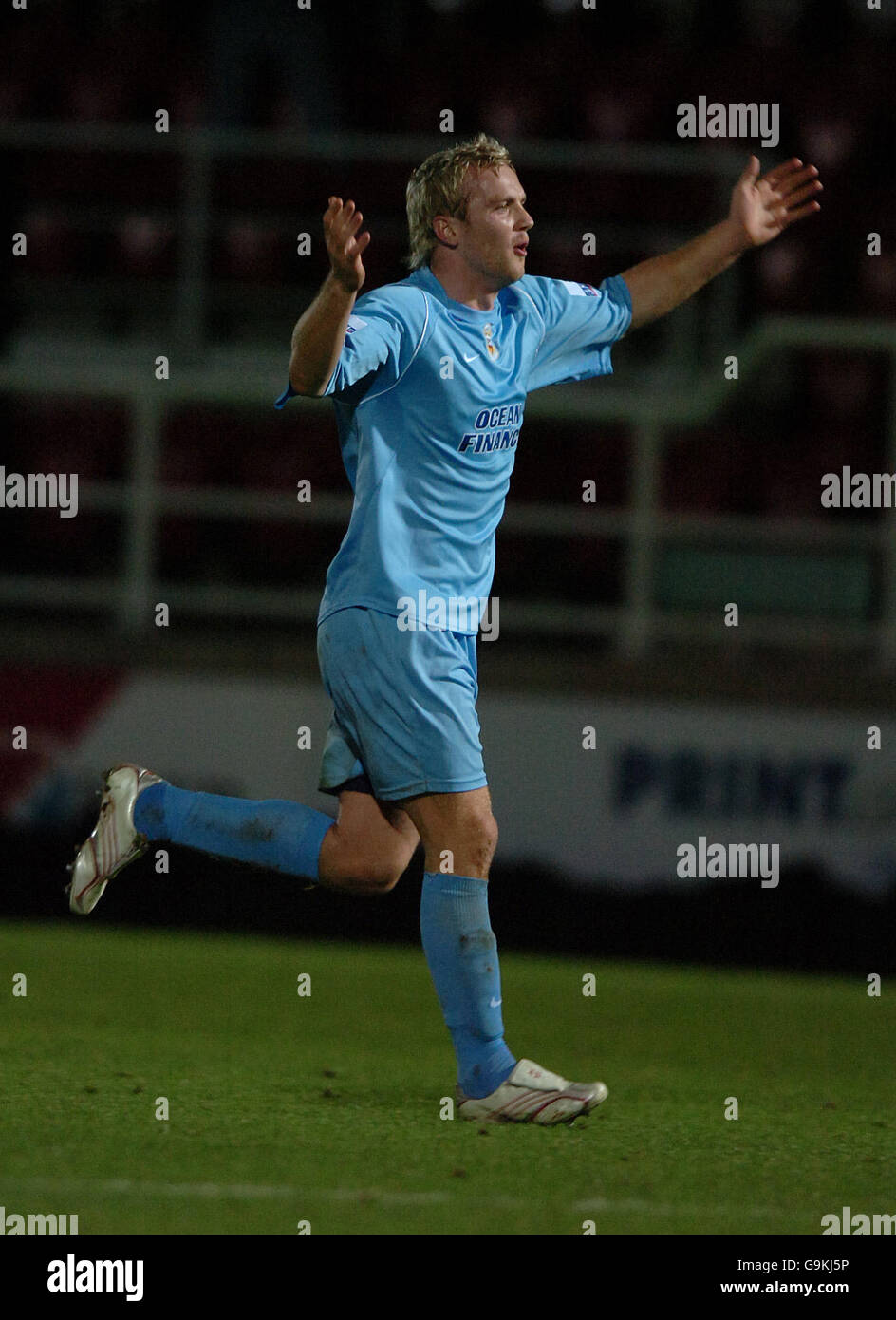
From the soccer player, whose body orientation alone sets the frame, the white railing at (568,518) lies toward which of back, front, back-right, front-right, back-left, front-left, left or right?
back-left

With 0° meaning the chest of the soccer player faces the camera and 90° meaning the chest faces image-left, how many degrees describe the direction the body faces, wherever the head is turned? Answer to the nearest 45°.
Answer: approximately 315°
